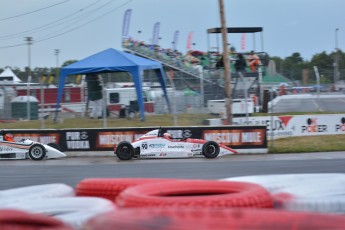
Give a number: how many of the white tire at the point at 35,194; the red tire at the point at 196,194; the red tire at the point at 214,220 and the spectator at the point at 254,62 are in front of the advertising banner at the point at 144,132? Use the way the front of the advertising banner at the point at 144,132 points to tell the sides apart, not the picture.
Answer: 3

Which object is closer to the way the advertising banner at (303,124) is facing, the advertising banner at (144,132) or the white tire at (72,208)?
the white tire

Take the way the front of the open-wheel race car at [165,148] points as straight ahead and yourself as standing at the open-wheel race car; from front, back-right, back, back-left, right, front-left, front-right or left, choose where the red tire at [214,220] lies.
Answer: right

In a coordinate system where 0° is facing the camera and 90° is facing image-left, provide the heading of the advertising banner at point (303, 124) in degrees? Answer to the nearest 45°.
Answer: approximately 0°

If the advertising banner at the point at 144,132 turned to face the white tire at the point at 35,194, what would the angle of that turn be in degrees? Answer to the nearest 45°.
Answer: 0° — it already faces it

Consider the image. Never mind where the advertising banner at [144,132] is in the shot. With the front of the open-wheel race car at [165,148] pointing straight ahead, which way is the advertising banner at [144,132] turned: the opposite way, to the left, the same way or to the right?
to the right

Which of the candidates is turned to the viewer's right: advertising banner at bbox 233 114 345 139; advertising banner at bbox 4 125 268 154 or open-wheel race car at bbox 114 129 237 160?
the open-wheel race car

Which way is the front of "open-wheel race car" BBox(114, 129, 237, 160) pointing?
to the viewer's right

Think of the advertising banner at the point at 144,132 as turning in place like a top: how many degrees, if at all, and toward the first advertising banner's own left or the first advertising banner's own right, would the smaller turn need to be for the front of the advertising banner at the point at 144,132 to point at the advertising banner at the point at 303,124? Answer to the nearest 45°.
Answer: approximately 90° to the first advertising banner's own left

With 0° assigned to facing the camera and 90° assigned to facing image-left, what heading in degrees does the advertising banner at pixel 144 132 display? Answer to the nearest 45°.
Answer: approximately 0°

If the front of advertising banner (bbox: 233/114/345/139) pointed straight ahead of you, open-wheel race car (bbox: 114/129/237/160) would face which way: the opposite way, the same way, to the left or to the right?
to the left

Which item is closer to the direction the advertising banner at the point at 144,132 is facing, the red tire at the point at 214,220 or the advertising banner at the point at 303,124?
the red tire
